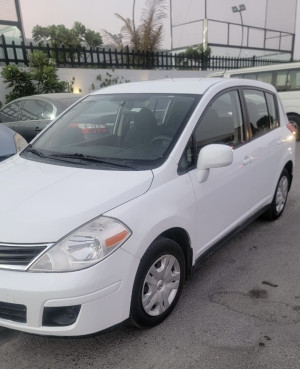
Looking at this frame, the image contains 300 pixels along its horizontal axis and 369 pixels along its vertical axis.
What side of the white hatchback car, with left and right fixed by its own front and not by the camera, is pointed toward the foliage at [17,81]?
right

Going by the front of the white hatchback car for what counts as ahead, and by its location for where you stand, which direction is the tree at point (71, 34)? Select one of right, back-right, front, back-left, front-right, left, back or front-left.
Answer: back-right

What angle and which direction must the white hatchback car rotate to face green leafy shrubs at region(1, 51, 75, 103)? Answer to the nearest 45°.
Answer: approximately 135° to its right

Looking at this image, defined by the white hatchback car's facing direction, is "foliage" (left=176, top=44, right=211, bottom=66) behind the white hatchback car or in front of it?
behind

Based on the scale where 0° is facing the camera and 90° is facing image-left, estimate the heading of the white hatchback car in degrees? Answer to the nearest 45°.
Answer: approximately 45°

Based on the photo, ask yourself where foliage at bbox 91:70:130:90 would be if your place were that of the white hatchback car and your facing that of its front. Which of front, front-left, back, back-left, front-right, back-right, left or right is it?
back-right

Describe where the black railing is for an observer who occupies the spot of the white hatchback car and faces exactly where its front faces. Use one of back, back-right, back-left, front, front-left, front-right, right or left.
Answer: back-right

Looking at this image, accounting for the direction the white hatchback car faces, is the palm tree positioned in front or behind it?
behind
